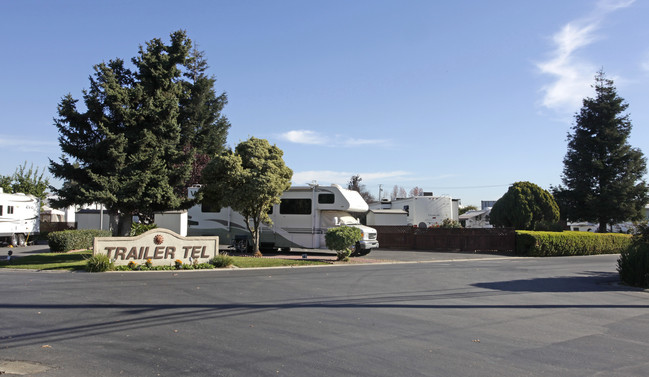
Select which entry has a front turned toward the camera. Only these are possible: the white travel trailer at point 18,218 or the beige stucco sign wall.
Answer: the beige stucco sign wall

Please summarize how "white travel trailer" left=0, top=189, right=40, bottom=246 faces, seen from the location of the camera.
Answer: facing to the left of the viewer

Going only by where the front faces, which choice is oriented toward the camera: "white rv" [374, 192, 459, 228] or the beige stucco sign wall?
the beige stucco sign wall

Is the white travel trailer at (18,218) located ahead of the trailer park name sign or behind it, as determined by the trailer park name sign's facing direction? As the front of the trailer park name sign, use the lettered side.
behind

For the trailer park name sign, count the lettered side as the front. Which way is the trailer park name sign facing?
toward the camera

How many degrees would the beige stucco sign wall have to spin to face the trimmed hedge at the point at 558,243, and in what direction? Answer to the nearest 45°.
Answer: approximately 90° to its left
